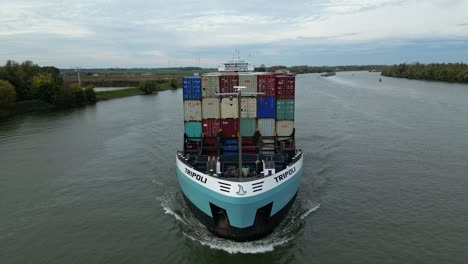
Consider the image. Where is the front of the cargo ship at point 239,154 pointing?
toward the camera
